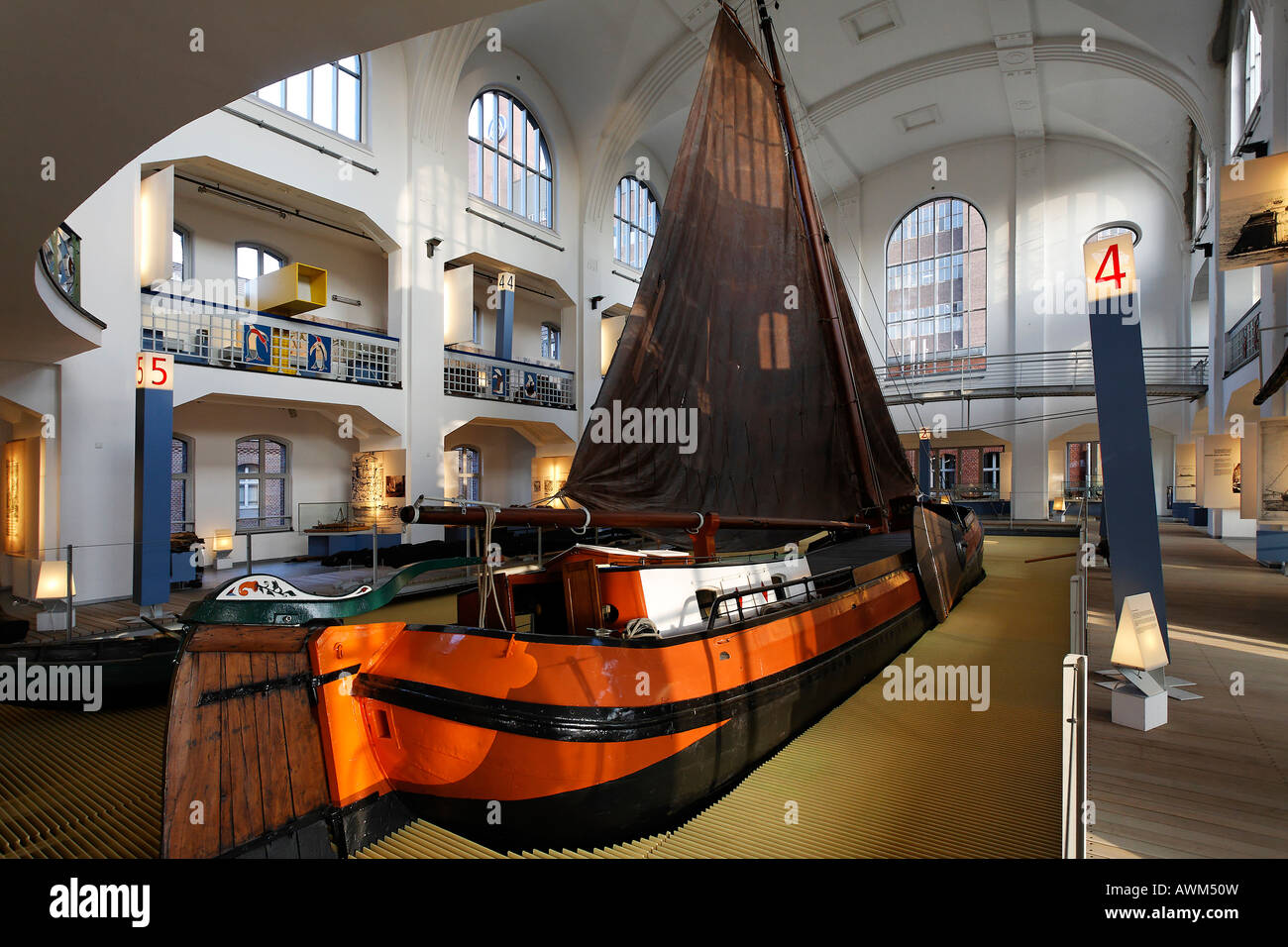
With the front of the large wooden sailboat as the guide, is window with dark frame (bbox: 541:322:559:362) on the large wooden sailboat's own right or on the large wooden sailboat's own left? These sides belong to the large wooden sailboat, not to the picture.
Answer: on the large wooden sailboat's own left

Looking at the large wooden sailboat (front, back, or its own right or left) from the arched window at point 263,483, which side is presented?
left

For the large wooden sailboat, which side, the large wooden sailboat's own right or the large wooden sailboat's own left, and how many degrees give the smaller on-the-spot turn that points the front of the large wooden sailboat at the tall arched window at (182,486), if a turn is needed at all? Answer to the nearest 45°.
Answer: approximately 90° to the large wooden sailboat's own left

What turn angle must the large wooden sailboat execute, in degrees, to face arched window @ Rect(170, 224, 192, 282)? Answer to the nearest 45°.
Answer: approximately 90° to its left

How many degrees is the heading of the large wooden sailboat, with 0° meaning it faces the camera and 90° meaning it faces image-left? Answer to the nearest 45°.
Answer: approximately 225°

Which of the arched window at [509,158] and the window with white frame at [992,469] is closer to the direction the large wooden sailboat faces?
the window with white frame

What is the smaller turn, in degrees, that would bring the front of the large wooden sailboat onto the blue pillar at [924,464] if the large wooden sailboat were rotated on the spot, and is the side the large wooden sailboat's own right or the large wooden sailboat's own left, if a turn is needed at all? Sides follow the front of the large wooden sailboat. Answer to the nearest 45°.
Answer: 0° — it already faces it

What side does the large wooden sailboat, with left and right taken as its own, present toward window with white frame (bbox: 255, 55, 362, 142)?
left

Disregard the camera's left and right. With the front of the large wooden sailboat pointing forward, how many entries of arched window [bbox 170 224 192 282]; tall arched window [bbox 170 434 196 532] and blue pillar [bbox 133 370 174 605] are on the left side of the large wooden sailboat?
3

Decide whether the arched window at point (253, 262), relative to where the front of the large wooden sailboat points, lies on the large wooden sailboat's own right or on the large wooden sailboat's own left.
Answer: on the large wooden sailboat's own left

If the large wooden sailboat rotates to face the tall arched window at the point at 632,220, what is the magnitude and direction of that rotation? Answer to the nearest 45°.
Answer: approximately 45° to its left
